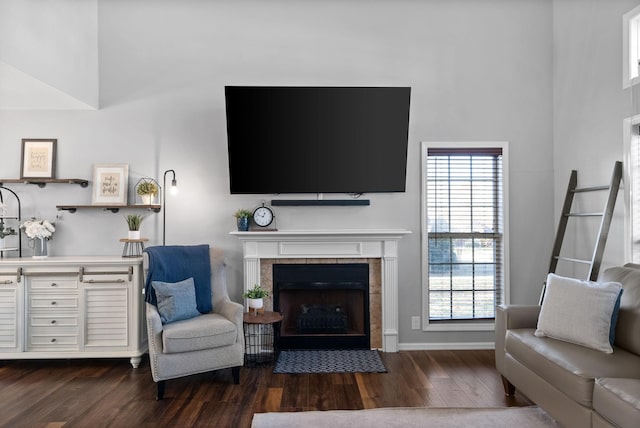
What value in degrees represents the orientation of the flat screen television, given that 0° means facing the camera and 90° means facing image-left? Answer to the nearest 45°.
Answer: approximately 0°

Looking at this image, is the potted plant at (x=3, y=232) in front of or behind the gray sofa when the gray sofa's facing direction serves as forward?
in front

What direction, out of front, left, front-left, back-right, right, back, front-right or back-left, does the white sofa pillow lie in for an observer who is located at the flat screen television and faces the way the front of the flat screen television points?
front-left

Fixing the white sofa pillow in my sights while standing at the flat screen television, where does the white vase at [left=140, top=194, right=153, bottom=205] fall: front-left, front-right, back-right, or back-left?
back-right

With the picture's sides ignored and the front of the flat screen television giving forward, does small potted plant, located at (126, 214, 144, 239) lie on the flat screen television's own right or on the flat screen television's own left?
on the flat screen television's own right

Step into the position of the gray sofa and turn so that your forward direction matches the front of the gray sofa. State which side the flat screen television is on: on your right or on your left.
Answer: on your right

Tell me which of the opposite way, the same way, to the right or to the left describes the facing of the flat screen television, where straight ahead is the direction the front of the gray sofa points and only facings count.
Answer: to the left
